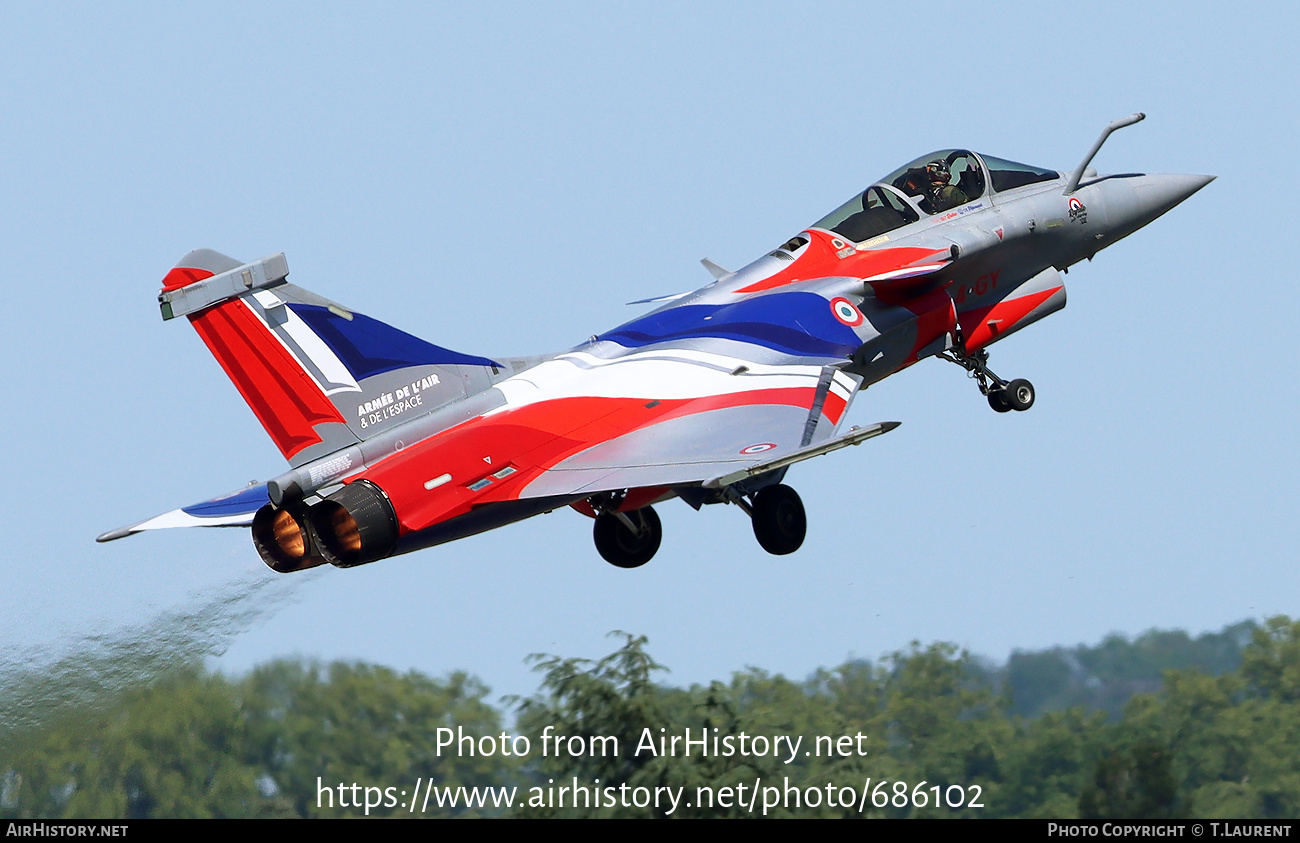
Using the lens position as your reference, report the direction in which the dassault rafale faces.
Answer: facing away from the viewer and to the right of the viewer
